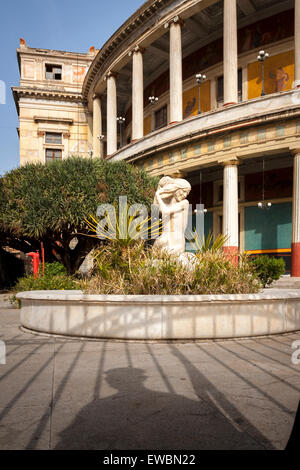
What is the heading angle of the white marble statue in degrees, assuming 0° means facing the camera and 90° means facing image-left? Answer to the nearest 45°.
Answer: approximately 0°

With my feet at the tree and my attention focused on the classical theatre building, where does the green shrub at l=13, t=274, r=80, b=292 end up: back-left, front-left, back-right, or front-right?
back-right

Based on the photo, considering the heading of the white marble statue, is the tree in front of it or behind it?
behind

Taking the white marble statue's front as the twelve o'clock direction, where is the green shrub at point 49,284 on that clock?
The green shrub is roughly at 4 o'clock from the white marble statue.

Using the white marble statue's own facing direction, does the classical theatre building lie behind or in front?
behind
